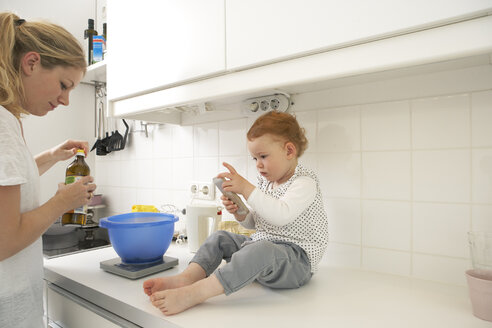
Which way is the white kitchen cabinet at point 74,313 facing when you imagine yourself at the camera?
facing the viewer and to the left of the viewer

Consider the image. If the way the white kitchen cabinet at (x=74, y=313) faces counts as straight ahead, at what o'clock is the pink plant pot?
The pink plant pot is roughly at 9 o'clock from the white kitchen cabinet.

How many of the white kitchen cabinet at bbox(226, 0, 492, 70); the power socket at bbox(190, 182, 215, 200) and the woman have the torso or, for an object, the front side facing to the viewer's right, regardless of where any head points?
1

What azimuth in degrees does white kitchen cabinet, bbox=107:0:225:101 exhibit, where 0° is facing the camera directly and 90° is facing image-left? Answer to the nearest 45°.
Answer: approximately 45°

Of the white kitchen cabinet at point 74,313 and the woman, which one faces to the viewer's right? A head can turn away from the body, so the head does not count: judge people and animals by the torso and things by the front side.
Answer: the woman

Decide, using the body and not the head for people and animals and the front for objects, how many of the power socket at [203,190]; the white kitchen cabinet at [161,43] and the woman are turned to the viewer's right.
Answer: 1

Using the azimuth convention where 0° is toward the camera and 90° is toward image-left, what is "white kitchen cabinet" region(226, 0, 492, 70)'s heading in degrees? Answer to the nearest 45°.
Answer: approximately 45°

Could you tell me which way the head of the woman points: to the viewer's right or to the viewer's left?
to the viewer's right

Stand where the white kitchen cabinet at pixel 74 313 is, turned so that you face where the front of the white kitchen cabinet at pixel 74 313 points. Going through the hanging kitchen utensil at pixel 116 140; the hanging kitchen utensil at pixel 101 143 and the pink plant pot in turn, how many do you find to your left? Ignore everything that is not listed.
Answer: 1

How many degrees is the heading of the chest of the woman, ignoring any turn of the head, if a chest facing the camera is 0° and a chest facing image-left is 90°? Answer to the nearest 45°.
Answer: approximately 270°

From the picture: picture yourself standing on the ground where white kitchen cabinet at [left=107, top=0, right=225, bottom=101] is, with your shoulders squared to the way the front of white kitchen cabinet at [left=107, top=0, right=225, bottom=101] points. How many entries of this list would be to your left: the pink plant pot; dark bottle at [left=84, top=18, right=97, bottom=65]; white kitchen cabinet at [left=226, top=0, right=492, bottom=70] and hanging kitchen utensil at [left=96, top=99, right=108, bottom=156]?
2
